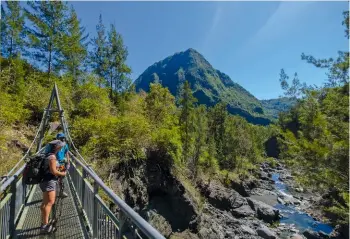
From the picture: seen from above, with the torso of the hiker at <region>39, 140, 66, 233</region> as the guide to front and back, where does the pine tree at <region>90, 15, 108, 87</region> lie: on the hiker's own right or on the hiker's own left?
on the hiker's own left

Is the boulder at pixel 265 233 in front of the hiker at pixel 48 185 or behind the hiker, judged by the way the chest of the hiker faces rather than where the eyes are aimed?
in front

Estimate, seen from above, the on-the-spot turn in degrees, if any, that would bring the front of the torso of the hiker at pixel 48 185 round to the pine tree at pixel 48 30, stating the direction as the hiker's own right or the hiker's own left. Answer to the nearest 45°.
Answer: approximately 90° to the hiker's own left

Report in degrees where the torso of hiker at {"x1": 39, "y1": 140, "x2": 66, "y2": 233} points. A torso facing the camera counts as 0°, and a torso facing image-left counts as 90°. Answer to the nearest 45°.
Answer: approximately 270°

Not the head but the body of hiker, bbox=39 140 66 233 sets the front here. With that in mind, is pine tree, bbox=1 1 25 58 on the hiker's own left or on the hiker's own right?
on the hiker's own left

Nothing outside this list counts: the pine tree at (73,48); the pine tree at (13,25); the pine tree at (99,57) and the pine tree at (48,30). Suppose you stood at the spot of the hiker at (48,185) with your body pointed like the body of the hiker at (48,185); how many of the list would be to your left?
4
